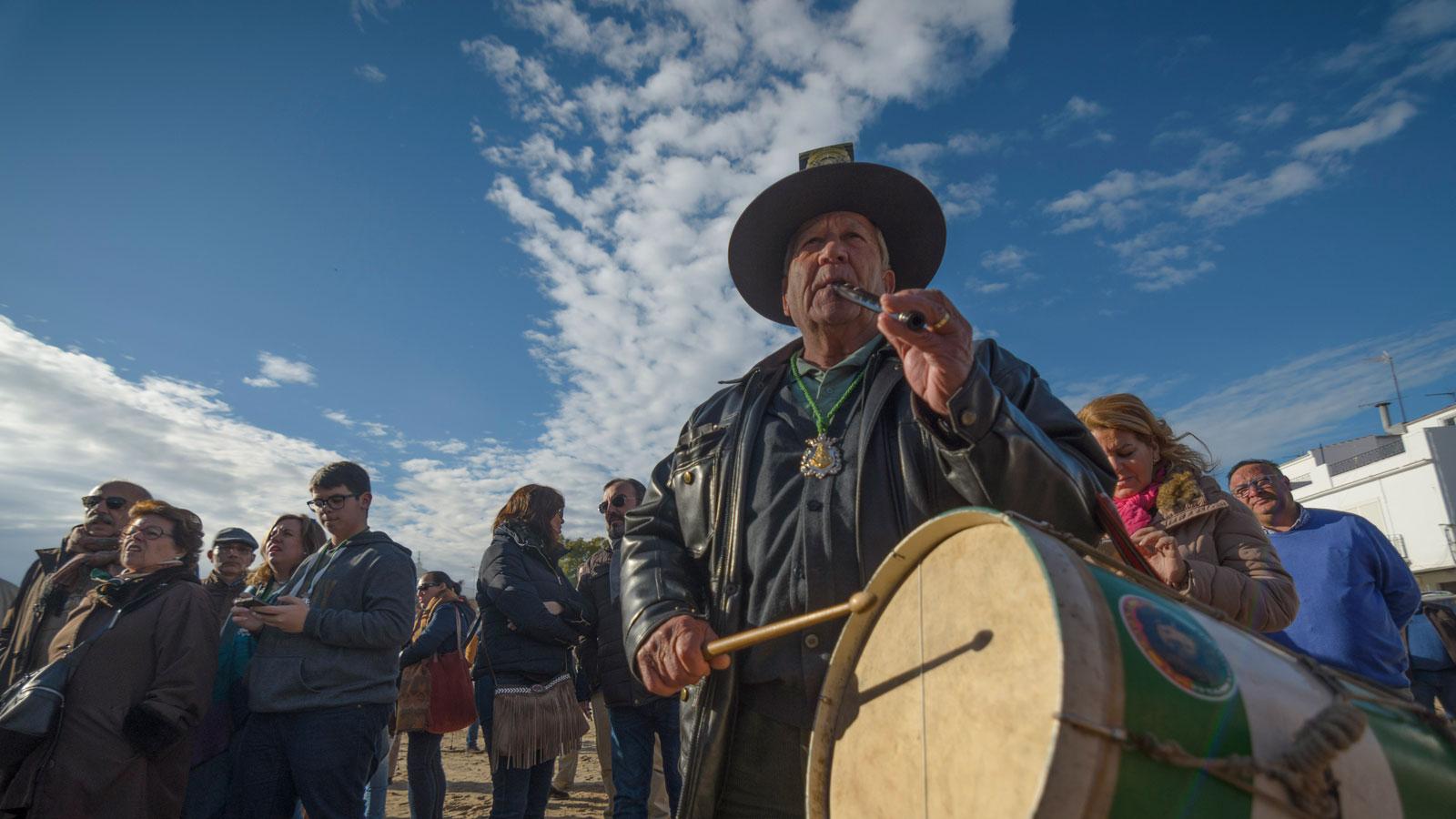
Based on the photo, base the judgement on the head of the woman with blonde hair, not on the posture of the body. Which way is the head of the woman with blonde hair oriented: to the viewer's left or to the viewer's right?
to the viewer's left

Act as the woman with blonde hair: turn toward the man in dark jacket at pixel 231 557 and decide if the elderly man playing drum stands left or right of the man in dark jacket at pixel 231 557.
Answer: left

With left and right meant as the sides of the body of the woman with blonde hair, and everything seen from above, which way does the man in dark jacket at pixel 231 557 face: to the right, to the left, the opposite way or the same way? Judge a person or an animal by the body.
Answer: to the left

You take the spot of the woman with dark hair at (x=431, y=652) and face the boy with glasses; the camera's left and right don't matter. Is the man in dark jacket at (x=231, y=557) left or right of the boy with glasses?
right

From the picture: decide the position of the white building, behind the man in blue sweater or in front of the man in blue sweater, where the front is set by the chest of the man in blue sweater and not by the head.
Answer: behind

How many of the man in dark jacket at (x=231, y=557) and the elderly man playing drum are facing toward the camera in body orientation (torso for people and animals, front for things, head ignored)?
2

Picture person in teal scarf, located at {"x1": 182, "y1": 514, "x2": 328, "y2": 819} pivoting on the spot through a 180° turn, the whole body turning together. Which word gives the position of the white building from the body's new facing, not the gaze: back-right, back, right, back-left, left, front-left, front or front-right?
front-right

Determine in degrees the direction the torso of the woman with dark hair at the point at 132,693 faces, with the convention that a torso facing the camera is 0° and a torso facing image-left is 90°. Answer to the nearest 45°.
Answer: approximately 45°

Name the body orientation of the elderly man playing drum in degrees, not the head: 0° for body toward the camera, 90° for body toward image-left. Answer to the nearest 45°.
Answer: approximately 0°
